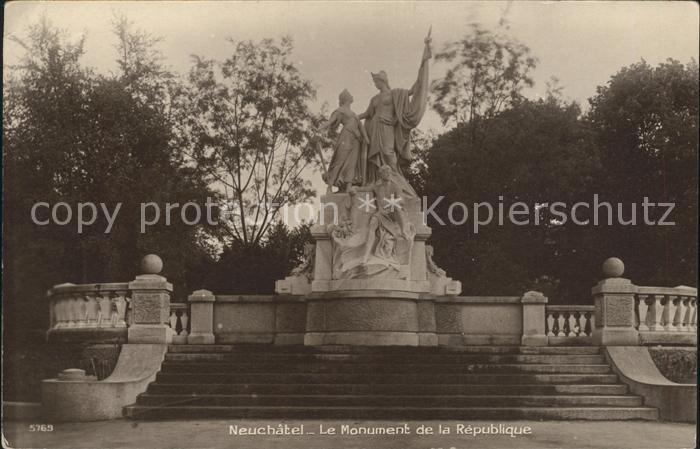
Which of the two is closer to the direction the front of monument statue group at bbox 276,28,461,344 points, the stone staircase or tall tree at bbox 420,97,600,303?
the stone staircase

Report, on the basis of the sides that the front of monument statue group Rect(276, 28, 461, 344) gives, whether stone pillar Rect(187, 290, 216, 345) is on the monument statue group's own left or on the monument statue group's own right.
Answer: on the monument statue group's own right

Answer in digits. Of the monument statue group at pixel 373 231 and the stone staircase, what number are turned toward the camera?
2

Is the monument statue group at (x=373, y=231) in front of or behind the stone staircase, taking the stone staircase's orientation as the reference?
behind

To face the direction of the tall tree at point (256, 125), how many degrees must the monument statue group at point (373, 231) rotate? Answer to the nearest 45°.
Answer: approximately 180°

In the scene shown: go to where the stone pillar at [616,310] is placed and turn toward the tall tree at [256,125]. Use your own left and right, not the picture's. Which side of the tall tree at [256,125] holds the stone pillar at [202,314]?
left

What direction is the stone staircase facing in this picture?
toward the camera

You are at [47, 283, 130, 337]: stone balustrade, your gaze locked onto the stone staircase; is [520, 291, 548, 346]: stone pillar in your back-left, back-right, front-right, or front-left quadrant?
front-left

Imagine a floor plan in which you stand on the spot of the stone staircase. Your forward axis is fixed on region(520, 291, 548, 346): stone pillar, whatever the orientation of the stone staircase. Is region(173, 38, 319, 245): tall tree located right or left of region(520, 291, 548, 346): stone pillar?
left

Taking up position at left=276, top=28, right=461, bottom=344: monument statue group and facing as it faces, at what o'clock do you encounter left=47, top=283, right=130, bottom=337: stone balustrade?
The stone balustrade is roughly at 2 o'clock from the monument statue group.

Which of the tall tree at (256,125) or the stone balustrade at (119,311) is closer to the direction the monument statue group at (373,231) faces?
the stone balustrade

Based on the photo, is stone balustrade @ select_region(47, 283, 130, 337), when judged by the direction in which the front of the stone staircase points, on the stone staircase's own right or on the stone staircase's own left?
on the stone staircase's own right

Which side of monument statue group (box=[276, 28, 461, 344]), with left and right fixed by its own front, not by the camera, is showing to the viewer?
front
